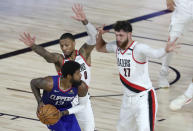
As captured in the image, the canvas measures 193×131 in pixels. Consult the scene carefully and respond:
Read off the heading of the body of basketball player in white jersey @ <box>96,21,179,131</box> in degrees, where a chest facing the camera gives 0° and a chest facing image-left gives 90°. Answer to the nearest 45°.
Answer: approximately 45°

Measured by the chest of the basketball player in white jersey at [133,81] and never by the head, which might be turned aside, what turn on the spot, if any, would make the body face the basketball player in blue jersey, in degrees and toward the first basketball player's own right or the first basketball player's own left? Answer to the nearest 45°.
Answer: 0° — they already face them

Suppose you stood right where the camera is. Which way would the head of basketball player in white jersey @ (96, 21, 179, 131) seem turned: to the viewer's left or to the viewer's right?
to the viewer's left

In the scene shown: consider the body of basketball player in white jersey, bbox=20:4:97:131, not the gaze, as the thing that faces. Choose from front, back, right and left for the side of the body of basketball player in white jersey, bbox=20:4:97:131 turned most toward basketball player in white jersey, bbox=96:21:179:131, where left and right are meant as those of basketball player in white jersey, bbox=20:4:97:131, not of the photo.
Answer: left

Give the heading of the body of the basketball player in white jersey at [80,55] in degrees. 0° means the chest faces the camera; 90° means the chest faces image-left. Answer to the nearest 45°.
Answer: approximately 0°
